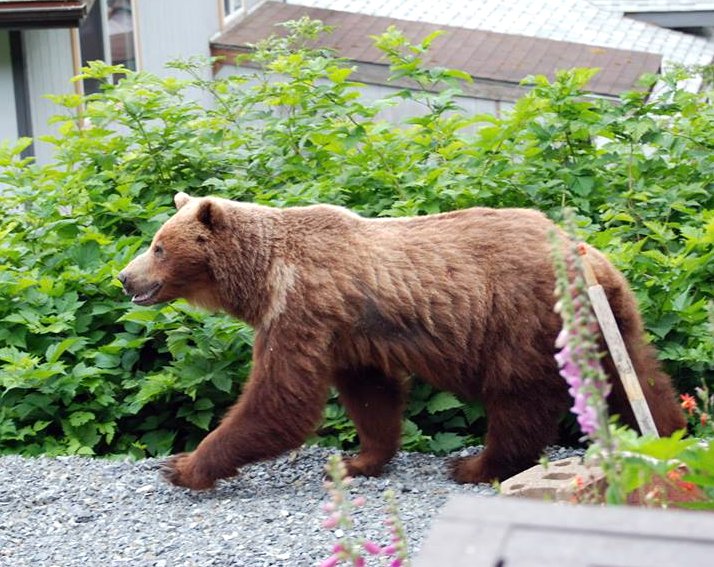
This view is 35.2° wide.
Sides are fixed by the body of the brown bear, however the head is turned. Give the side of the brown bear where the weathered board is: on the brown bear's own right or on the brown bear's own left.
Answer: on the brown bear's own left

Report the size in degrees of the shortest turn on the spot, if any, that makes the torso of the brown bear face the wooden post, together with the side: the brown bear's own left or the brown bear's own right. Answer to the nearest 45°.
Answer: approximately 135° to the brown bear's own left

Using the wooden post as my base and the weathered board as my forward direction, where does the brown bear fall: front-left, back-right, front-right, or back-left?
back-right

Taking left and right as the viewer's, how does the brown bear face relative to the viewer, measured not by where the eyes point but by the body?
facing to the left of the viewer
